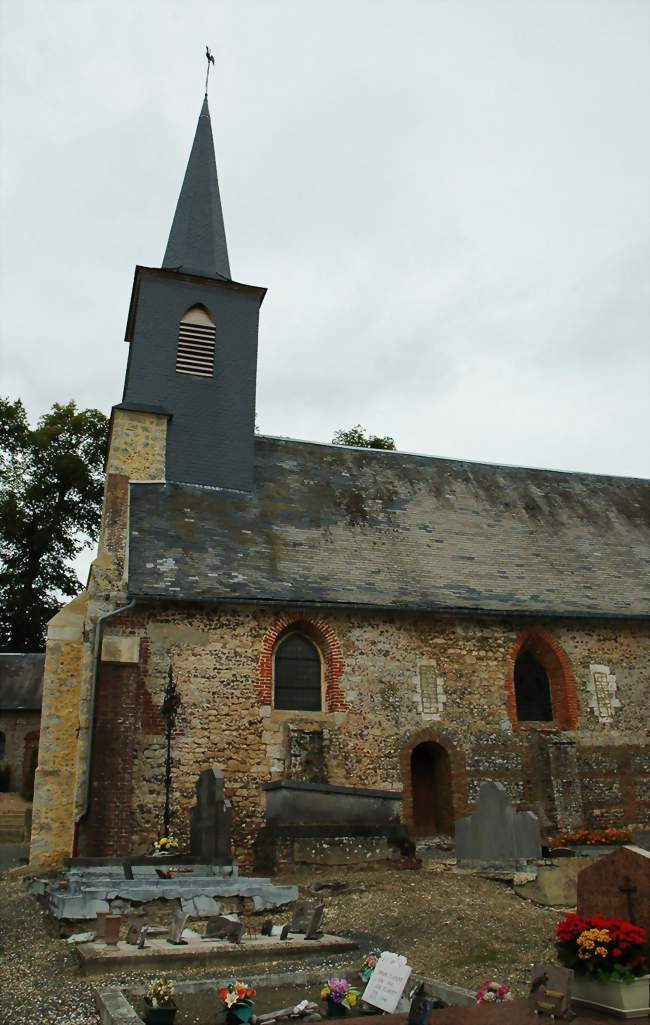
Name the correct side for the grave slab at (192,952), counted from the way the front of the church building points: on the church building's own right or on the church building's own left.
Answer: on the church building's own left

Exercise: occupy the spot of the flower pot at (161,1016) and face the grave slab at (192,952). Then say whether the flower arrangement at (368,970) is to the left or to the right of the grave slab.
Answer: right

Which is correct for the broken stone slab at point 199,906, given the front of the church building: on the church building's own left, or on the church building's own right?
on the church building's own left

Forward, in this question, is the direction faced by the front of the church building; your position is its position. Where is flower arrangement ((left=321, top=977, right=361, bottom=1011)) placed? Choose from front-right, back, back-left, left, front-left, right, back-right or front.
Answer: front

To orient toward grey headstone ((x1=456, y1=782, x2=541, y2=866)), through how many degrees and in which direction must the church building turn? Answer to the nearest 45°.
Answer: approximately 45° to its left

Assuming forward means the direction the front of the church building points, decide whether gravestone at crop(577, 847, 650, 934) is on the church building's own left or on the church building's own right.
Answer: on the church building's own left

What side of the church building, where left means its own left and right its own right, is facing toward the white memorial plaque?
left

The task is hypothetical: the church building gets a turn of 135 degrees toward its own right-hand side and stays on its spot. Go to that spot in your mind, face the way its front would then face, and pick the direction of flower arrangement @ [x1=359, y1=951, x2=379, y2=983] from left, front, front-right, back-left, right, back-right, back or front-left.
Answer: back-left

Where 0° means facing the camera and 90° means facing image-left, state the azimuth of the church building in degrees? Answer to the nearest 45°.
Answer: approximately 90°

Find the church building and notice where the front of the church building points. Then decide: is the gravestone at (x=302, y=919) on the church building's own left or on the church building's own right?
on the church building's own left

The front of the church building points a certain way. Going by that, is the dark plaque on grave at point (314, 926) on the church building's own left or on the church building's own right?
on the church building's own left
